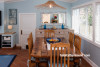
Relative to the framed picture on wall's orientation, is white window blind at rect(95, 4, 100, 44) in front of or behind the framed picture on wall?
in front

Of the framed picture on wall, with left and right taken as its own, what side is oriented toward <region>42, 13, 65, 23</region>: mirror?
left

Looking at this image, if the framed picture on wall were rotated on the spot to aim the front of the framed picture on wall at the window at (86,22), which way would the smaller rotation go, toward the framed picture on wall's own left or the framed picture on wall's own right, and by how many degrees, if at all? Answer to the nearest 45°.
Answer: approximately 45° to the framed picture on wall's own left

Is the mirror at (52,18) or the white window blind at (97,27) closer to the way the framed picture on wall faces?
the white window blind

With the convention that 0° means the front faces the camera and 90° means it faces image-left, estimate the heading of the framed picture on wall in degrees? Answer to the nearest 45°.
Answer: approximately 0°

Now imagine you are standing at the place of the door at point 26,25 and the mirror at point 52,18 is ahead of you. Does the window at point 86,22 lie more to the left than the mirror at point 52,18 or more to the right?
right
